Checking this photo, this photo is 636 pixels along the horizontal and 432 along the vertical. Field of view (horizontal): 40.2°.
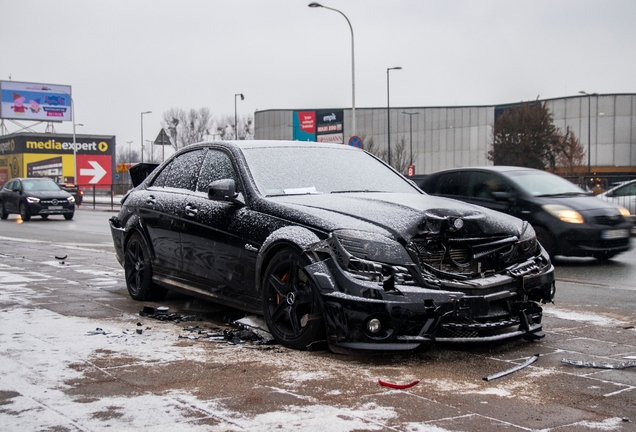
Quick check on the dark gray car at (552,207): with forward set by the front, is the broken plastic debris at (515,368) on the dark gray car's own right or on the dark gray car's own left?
on the dark gray car's own right

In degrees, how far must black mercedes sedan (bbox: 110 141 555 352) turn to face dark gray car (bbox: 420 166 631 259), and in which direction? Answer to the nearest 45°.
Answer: approximately 90° to its left

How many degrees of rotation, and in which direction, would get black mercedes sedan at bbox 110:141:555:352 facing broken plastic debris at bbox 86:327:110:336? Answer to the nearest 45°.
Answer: approximately 135° to its right

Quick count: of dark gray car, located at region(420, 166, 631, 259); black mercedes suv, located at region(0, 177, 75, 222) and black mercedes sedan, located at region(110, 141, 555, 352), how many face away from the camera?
0

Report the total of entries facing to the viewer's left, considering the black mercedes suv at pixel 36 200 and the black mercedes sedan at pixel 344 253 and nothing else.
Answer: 0

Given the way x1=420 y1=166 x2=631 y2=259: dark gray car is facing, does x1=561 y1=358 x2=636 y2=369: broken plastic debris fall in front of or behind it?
in front

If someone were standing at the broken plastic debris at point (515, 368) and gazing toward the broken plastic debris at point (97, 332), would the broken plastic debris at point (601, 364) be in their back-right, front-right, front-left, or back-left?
back-right

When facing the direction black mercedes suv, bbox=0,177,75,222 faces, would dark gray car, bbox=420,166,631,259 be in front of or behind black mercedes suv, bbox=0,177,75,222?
in front

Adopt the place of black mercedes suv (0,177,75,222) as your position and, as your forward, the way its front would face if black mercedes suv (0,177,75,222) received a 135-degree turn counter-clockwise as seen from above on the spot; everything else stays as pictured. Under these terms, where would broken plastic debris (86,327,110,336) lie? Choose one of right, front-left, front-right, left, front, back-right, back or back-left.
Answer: back

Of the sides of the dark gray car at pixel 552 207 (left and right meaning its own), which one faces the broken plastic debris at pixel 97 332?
right

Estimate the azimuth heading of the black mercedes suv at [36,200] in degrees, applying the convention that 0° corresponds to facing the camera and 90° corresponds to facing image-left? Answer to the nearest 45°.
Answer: approximately 315°

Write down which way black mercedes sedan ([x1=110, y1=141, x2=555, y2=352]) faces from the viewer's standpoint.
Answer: facing the viewer and to the right of the viewer

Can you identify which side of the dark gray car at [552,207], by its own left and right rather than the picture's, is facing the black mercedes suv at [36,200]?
back
